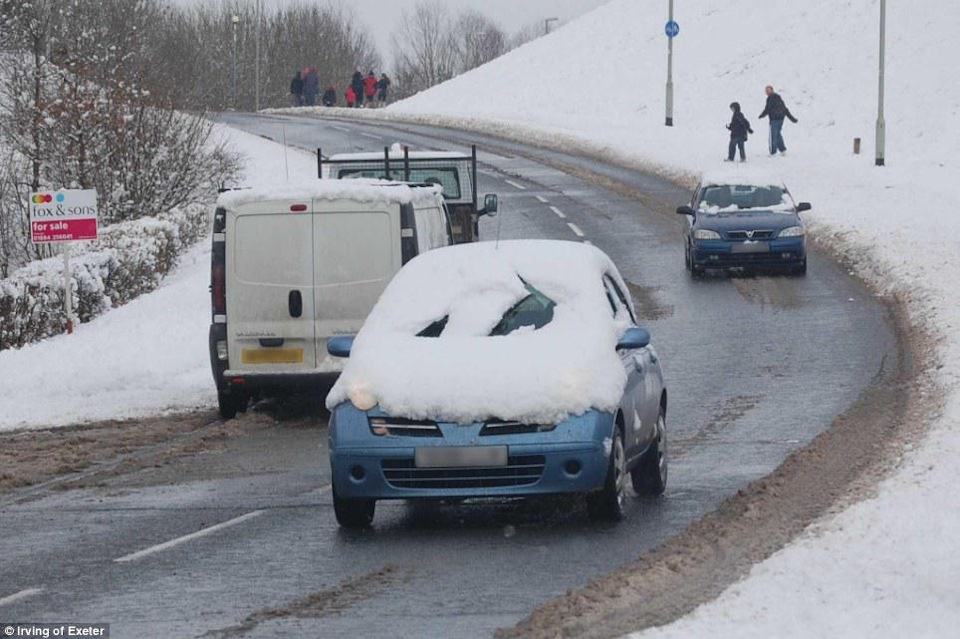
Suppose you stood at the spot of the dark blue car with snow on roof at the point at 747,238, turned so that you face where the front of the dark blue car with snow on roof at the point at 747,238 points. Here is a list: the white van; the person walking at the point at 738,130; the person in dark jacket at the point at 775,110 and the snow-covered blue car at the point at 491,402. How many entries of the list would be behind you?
2

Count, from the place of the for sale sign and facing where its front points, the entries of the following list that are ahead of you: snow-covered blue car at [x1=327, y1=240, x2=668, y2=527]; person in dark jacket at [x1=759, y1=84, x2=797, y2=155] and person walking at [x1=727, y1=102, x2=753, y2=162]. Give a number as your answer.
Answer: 1

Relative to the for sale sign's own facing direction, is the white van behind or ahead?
ahead

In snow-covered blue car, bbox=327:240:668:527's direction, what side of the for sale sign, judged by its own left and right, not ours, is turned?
front

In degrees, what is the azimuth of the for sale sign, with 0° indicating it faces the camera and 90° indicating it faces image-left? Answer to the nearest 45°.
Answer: approximately 0°

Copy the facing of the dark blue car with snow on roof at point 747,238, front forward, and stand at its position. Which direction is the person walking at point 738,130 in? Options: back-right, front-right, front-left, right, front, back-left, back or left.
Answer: back

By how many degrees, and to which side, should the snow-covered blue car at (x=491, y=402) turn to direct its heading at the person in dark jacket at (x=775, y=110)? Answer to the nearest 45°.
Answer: approximately 180°

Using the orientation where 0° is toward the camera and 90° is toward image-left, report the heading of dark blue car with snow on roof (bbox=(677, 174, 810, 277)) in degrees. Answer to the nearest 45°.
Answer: approximately 0°

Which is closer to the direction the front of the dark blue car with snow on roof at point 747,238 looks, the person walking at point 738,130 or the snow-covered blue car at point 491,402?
the snow-covered blue car

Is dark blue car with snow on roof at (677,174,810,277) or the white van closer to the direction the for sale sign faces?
the white van

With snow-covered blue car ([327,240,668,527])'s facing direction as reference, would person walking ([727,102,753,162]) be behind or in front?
behind

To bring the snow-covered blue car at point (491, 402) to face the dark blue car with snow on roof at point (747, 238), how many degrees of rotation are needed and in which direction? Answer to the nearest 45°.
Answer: approximately 180°
